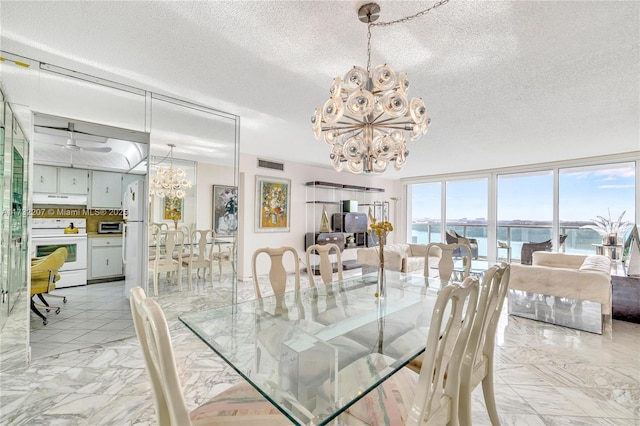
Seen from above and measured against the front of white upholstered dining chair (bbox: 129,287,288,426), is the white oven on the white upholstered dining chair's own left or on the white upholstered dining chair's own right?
on the white upholstered dining chair's own left

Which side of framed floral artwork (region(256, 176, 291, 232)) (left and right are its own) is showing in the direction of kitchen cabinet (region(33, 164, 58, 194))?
right

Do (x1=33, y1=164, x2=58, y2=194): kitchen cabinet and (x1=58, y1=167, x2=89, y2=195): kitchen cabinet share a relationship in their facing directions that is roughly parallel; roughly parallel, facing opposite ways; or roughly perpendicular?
roughly parallel

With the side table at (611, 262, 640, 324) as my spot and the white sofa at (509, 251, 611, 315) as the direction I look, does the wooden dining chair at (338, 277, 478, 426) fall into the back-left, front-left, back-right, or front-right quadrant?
front-left

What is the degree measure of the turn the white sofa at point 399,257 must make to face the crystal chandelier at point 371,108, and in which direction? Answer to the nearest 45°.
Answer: approximately 45° to its right

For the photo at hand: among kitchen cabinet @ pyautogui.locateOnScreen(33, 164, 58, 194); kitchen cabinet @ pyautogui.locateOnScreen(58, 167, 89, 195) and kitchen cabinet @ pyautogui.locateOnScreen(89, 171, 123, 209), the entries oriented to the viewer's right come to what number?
0

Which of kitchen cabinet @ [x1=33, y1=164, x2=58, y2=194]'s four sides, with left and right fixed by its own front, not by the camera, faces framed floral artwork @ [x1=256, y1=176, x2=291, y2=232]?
left

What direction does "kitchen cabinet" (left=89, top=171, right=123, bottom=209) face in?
toward the camera

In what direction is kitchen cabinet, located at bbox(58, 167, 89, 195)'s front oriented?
toward the camera

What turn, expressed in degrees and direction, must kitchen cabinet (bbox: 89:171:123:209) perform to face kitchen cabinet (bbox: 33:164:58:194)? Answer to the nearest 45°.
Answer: approximately 45° to its right

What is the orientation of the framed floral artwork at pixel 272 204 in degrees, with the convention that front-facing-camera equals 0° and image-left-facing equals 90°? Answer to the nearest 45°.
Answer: approximately 315°

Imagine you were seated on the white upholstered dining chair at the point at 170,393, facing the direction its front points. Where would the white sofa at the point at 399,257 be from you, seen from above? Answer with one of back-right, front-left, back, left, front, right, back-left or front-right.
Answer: front-left

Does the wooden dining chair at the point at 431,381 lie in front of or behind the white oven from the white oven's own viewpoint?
in front
